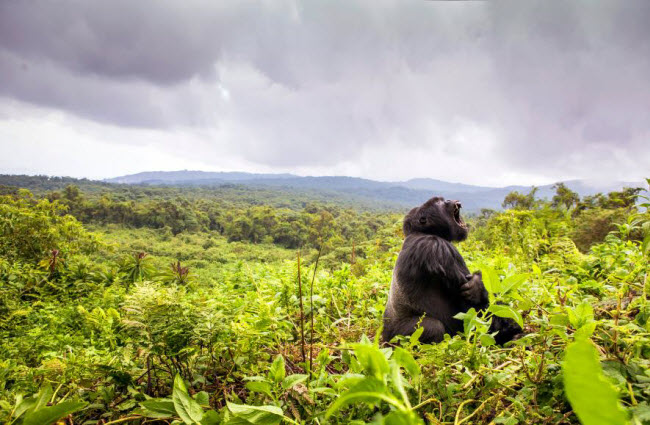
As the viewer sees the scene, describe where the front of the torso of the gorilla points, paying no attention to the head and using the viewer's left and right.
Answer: facing to the right of the viewer

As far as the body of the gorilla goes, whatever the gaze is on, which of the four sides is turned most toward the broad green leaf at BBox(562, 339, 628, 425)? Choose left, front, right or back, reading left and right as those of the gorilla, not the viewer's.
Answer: right
